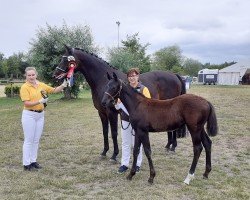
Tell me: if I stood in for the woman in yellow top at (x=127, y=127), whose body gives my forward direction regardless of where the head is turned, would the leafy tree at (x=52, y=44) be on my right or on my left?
on my right

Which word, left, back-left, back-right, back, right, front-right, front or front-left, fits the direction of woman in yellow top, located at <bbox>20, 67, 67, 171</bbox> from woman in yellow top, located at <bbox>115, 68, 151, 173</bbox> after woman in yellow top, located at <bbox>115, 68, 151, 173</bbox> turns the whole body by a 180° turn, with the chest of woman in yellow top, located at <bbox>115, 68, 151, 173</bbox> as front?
back-left

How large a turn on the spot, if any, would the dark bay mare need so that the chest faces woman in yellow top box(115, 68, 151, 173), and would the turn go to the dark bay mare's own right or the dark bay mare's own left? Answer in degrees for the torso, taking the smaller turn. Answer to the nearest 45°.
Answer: approximately 135° to the dark bay mare's own left

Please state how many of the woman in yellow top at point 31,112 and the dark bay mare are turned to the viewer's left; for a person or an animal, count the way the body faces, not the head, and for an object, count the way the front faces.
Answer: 1

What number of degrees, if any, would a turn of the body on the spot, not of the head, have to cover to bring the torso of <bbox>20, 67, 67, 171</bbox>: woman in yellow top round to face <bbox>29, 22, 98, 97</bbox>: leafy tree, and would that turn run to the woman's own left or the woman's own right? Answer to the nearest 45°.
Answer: approximately 135° to the woman's own left

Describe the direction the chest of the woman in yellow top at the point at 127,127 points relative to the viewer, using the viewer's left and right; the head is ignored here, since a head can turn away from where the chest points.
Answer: facing the viewer and to the left of the viewer

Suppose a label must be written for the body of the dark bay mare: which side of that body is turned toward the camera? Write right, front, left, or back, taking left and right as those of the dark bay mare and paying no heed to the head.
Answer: left

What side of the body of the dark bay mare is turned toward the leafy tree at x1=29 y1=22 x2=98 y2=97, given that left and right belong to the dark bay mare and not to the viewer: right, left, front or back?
right

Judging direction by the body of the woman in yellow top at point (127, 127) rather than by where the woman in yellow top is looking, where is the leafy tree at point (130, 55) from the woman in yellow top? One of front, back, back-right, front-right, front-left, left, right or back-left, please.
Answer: back-right

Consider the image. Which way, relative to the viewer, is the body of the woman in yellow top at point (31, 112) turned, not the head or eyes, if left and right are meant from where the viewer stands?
facing the viewer and to the right of the viewer
